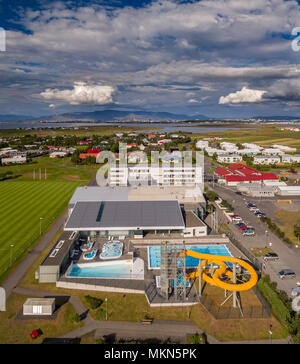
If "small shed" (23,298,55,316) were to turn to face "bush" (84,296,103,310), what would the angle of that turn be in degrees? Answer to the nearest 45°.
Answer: approximately 90° to its left

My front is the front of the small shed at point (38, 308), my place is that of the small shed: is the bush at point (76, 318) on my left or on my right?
on my left

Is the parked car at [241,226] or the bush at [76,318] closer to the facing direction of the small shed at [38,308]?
the bush

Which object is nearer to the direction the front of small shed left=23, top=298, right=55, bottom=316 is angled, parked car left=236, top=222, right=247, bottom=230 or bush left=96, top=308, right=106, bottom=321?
the bush

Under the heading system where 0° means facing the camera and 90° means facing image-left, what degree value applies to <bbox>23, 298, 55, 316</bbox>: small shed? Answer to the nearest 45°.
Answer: approximately 0°

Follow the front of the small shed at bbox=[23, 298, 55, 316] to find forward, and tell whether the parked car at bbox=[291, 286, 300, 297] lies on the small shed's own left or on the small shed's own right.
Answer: on the small shed's own left

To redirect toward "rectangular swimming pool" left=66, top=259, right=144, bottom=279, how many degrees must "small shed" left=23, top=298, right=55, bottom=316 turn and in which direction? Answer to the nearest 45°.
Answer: approximately 135° to its left

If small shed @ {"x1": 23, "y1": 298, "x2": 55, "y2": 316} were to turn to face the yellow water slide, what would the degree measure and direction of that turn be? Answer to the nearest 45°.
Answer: approximately 90° to its left

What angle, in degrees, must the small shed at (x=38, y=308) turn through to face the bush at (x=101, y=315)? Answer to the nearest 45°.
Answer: approximately 45° to its left
